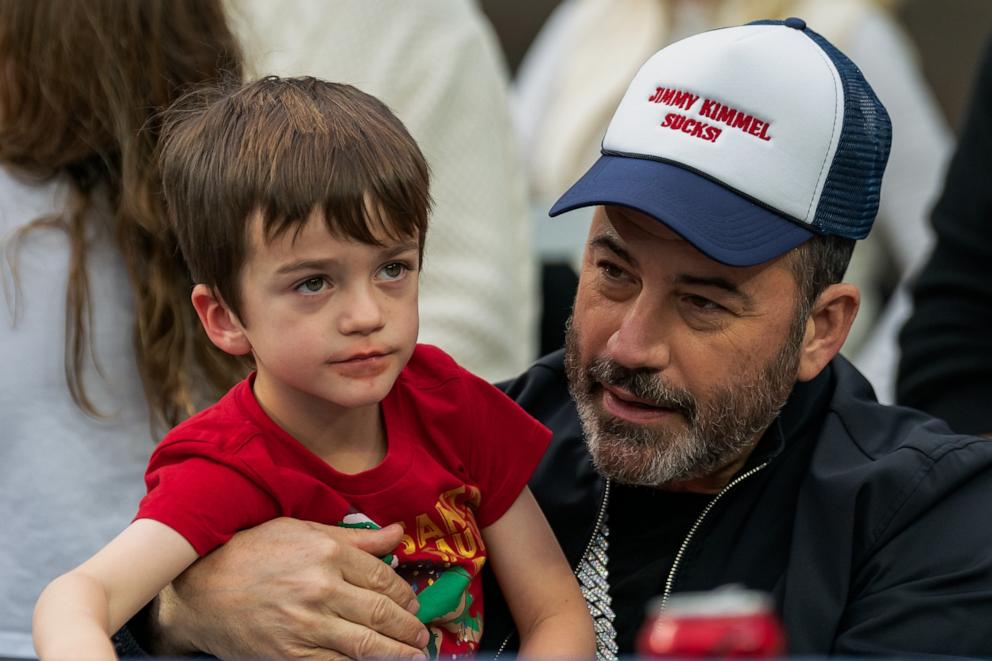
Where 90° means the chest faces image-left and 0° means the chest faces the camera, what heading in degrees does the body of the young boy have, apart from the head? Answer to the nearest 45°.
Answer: approximately 315°

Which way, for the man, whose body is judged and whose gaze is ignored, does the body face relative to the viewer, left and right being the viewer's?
facing the viewer and to the left of the viewer

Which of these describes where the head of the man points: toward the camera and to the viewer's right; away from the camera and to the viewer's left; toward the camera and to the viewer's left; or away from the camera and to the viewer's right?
toward the camera and to the viewer's left
